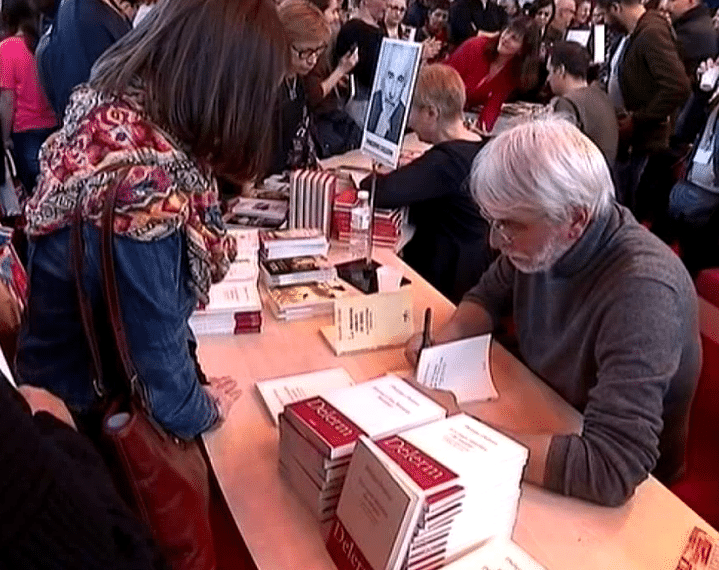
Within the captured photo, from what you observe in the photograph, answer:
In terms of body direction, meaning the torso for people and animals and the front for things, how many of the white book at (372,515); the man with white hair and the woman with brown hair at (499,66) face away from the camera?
0

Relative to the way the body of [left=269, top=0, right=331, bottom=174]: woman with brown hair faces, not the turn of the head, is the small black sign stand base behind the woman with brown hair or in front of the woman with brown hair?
in front

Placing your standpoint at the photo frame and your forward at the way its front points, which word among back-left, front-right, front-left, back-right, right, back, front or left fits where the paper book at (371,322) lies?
front-left

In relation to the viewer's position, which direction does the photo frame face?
facing the viewer and to the left of the viewer

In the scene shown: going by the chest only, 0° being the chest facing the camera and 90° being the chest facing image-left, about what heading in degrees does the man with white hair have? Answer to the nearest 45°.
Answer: approximately 45°

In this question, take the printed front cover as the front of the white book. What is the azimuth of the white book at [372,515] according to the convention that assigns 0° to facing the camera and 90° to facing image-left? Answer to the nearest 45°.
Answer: approximately 45°

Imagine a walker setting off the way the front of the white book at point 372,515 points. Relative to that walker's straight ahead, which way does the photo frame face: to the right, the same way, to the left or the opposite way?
the same way

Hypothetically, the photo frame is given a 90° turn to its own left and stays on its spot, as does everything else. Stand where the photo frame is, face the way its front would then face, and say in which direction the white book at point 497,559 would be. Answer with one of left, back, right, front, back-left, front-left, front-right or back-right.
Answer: front-right

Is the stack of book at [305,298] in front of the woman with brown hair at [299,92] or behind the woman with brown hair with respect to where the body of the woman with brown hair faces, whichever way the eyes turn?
in front

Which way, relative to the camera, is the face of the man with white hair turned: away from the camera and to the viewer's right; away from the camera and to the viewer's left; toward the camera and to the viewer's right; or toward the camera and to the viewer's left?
toward the camera and to the viewer's left

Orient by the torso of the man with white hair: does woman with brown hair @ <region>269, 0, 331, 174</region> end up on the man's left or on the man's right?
on the man's right
